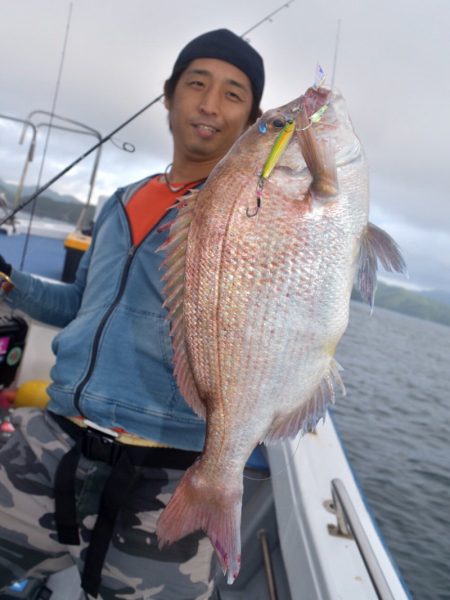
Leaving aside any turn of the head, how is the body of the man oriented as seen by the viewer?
toward the camera

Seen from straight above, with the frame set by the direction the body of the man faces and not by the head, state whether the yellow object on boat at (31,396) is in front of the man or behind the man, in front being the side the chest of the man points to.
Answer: behind
